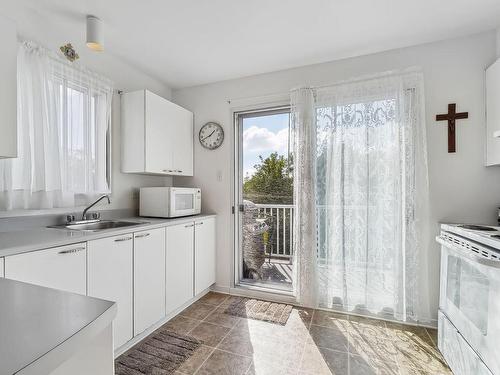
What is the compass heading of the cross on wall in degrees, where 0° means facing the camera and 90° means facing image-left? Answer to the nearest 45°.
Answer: approximately 0°

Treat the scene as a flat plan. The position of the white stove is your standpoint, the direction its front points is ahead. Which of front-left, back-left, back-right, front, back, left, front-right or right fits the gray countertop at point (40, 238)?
front

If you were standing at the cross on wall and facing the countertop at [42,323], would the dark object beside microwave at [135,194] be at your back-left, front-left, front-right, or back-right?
front-right

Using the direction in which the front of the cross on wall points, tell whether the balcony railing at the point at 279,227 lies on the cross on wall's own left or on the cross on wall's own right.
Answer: on the cross on wall's own right

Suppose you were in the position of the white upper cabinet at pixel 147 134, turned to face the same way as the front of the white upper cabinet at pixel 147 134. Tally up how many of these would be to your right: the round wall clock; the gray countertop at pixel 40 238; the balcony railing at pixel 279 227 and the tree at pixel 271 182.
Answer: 1

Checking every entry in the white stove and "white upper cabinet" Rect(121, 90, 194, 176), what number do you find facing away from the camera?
0

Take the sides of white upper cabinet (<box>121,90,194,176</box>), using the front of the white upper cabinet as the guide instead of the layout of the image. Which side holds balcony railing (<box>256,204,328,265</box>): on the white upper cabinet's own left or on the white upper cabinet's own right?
on the white upper cabinet's own left

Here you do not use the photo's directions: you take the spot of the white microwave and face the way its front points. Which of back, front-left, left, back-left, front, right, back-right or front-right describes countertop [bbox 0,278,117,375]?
front-right

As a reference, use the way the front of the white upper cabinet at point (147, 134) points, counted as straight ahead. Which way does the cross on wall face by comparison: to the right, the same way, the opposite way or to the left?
to the right

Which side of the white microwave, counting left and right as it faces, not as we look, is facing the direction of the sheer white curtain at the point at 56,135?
right

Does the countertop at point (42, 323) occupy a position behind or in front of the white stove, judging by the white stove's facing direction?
in front
